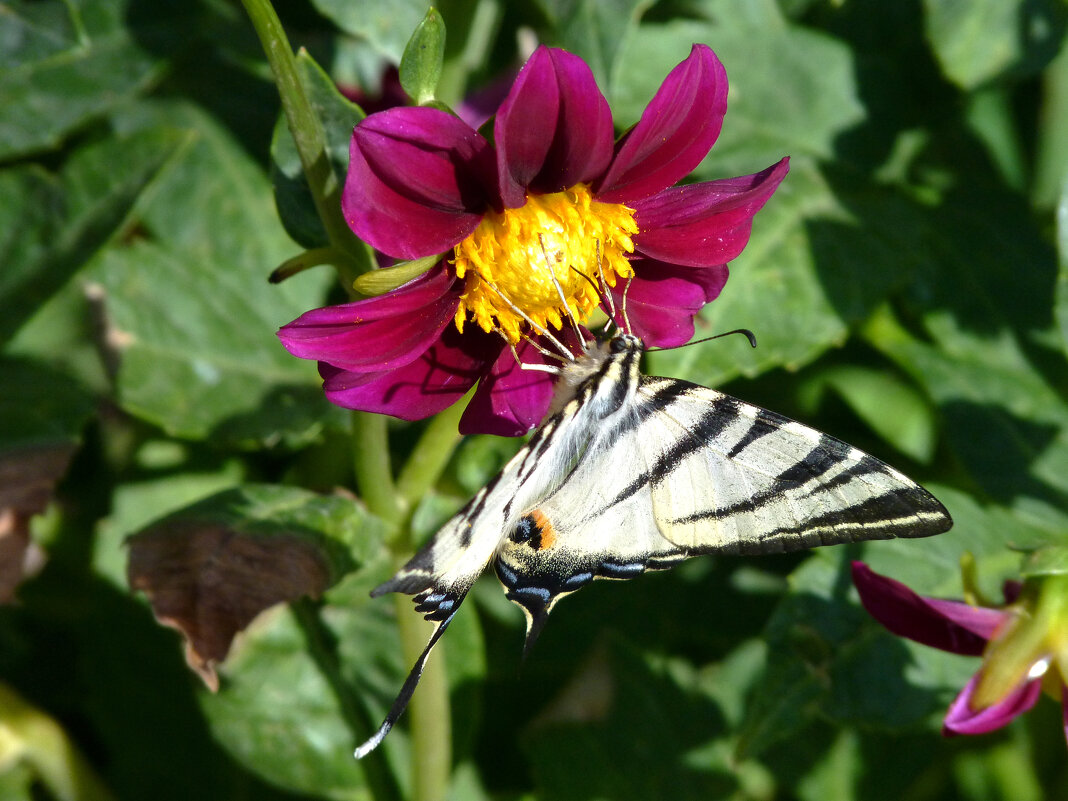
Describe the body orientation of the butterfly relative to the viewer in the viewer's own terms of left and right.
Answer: facing away from the viewer and to the right of the viewer
